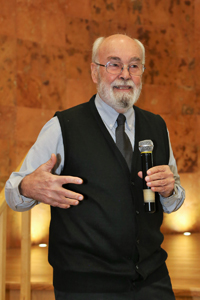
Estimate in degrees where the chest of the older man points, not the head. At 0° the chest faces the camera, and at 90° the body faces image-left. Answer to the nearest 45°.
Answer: approximately 315°
